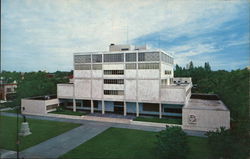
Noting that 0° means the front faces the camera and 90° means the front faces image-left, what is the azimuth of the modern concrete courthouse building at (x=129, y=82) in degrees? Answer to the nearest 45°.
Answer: approximately 0°

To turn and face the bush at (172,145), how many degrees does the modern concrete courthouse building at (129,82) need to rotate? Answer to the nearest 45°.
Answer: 0° — it already faces it

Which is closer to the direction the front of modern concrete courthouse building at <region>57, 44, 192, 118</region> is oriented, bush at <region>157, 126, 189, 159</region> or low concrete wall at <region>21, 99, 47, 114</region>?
the bush

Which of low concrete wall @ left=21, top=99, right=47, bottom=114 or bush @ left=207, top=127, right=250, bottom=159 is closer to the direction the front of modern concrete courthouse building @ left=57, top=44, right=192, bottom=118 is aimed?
the bush

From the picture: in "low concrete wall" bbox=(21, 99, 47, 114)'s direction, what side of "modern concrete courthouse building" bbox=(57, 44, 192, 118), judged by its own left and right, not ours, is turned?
right
